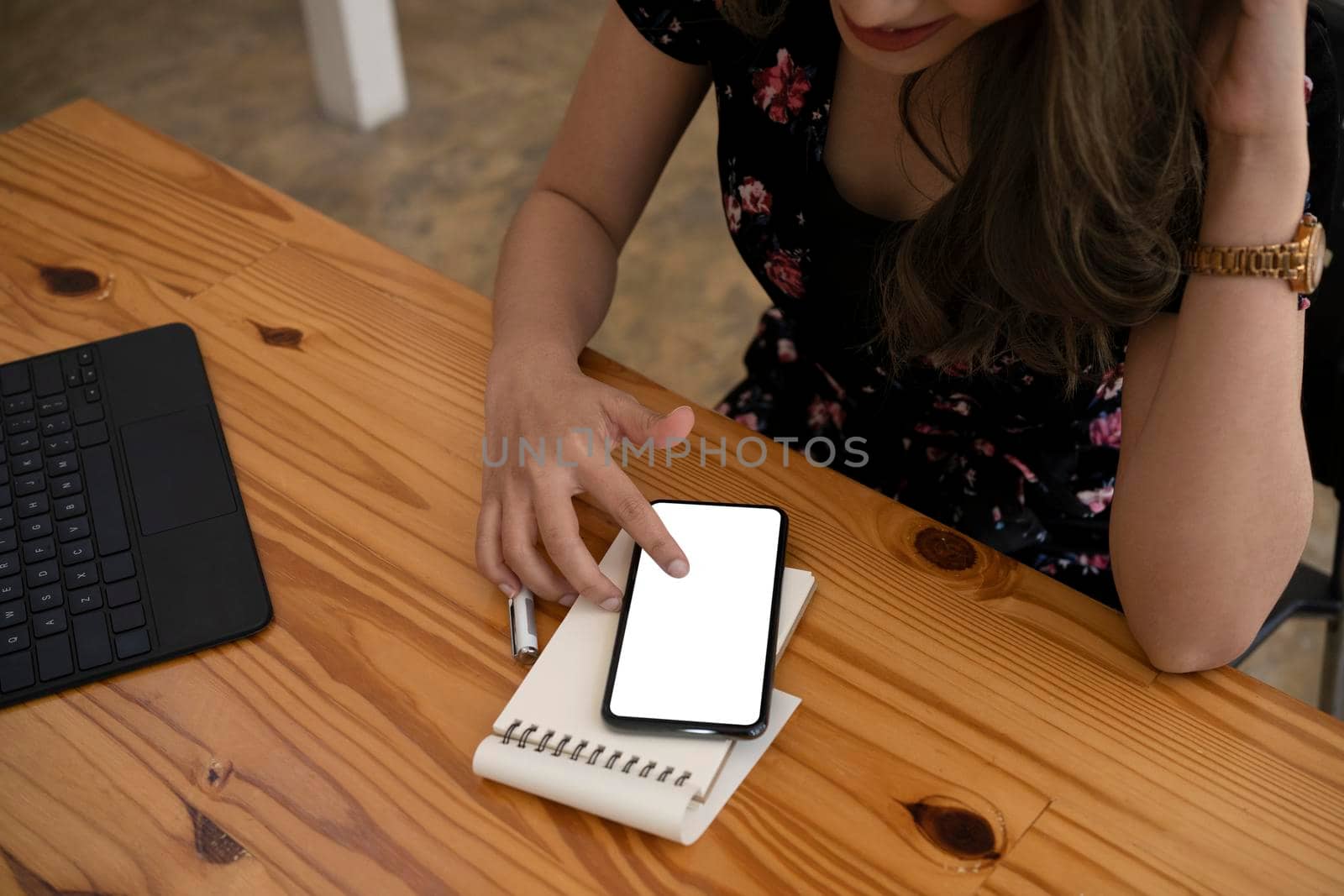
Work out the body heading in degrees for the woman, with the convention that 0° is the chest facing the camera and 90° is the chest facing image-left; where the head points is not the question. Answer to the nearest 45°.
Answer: approximately 45°
